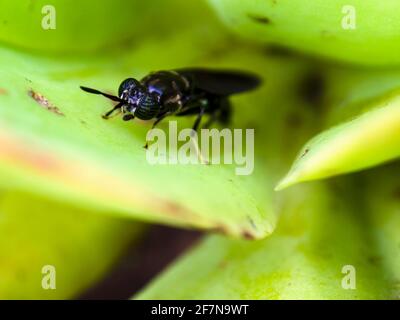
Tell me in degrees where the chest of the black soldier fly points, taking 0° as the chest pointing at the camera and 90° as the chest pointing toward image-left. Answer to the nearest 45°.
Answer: approximately 45°
